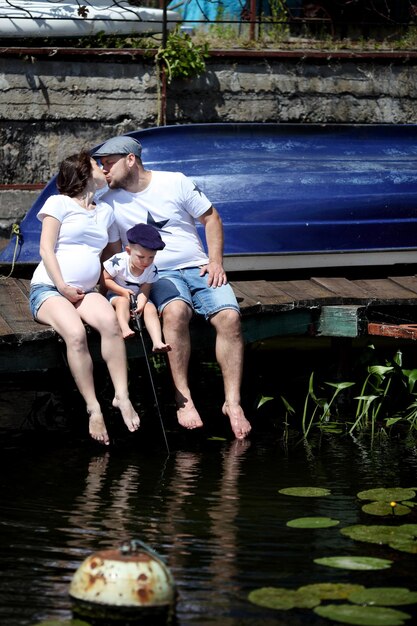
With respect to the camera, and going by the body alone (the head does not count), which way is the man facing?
toward the camera

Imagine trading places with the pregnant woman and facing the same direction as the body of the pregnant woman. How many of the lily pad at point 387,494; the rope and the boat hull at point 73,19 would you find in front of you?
1

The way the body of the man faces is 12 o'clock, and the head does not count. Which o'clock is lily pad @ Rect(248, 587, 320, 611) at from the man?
The lily pad is roughly at 12 o'clock from the man.

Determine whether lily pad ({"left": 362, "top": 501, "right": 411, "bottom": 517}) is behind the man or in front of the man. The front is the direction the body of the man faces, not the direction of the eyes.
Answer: in front

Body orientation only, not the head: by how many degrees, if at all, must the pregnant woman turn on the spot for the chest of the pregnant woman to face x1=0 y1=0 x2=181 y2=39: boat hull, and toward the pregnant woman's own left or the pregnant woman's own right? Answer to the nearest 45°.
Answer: approximately 135° to the pregnant woman's own left

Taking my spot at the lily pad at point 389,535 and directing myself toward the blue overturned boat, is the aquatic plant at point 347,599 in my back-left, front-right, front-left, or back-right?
back-left

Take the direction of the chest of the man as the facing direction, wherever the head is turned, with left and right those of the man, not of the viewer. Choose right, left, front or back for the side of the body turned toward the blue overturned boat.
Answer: back

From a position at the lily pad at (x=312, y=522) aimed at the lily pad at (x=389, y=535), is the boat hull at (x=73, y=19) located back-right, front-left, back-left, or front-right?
back-left

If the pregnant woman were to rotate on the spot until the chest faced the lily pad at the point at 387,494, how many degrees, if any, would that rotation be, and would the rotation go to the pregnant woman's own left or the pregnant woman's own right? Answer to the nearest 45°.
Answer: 0° — they already face it

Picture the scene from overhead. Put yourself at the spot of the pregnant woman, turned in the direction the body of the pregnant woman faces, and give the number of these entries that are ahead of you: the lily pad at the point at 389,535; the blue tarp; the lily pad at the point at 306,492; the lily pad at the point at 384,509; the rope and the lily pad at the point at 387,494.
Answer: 4

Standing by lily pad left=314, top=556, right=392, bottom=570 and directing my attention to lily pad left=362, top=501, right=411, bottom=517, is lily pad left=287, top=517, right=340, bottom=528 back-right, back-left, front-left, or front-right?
front-left

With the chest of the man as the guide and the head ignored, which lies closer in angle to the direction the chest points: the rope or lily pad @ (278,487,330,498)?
the lily pad

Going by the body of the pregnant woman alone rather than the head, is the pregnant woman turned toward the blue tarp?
no

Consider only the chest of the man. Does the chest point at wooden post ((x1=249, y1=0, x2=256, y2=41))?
no

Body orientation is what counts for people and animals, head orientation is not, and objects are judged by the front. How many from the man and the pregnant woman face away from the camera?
0

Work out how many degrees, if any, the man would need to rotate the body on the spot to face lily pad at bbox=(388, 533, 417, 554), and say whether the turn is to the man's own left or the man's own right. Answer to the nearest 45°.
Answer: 0° — they already face it

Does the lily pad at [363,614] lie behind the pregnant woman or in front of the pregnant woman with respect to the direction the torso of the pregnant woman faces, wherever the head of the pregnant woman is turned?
in front

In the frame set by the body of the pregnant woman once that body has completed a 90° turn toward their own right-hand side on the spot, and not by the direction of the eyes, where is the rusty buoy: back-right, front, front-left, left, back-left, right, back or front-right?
front-left

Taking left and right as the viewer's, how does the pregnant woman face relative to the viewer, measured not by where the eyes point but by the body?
facing the viewer and to the right of the viewer
